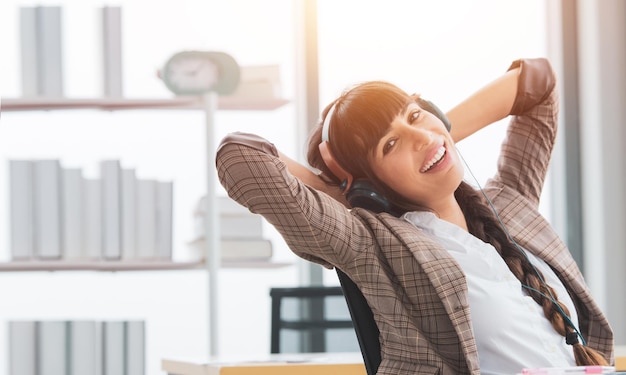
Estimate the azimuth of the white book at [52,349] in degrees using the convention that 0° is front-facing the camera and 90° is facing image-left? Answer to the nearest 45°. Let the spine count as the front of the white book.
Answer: approximately 0°

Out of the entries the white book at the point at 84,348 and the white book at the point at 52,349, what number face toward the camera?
2
